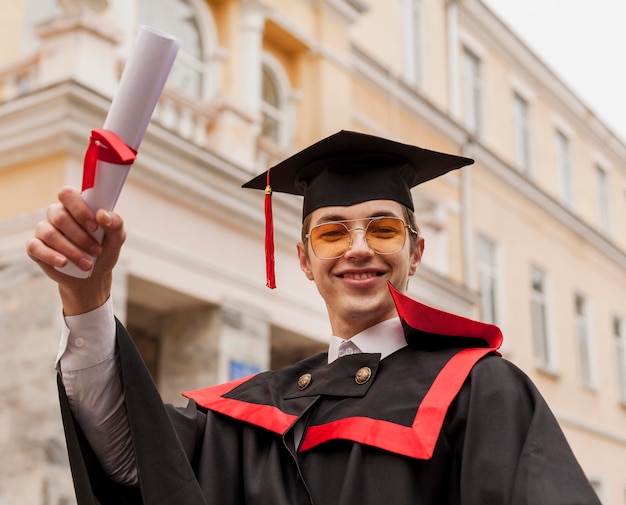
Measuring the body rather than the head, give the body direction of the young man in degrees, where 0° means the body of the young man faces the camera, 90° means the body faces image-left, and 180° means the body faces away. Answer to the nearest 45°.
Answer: approximately 0°
